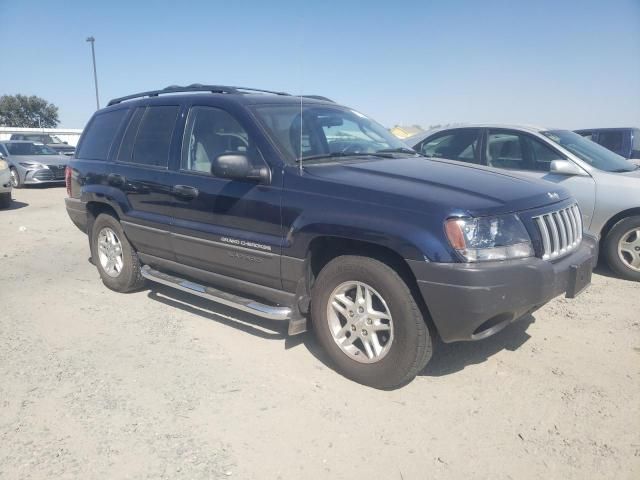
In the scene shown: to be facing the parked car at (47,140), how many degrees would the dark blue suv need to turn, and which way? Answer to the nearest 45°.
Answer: approximately 180°

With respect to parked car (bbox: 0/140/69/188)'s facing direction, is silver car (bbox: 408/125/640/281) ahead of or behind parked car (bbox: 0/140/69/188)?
ahead

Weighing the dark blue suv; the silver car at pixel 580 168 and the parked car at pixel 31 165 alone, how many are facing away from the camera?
0

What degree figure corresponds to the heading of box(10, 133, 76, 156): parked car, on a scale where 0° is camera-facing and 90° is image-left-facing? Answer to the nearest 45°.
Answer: approximately 315°

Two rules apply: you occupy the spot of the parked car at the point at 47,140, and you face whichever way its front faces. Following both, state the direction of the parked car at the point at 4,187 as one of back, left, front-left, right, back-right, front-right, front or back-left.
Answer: front-right

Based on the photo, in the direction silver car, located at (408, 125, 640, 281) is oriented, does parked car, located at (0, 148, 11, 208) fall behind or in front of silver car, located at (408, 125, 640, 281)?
behind

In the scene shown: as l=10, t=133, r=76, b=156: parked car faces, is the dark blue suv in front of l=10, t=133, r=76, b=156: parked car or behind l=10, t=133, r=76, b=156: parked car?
in front

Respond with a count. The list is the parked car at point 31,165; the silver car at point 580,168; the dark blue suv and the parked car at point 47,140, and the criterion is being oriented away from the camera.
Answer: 0

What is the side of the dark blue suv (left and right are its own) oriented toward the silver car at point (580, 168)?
left

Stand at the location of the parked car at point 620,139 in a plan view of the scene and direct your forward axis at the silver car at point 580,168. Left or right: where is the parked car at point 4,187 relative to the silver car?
right

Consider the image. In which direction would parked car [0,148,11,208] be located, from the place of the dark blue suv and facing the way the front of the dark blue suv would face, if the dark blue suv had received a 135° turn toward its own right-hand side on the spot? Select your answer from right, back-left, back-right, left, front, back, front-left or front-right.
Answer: front-right

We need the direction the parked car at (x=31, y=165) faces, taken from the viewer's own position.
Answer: facing the viewer and to the right of the viewer

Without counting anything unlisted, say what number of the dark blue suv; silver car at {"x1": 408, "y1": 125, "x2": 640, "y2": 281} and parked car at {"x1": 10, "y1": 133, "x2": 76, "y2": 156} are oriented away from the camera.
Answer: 0
